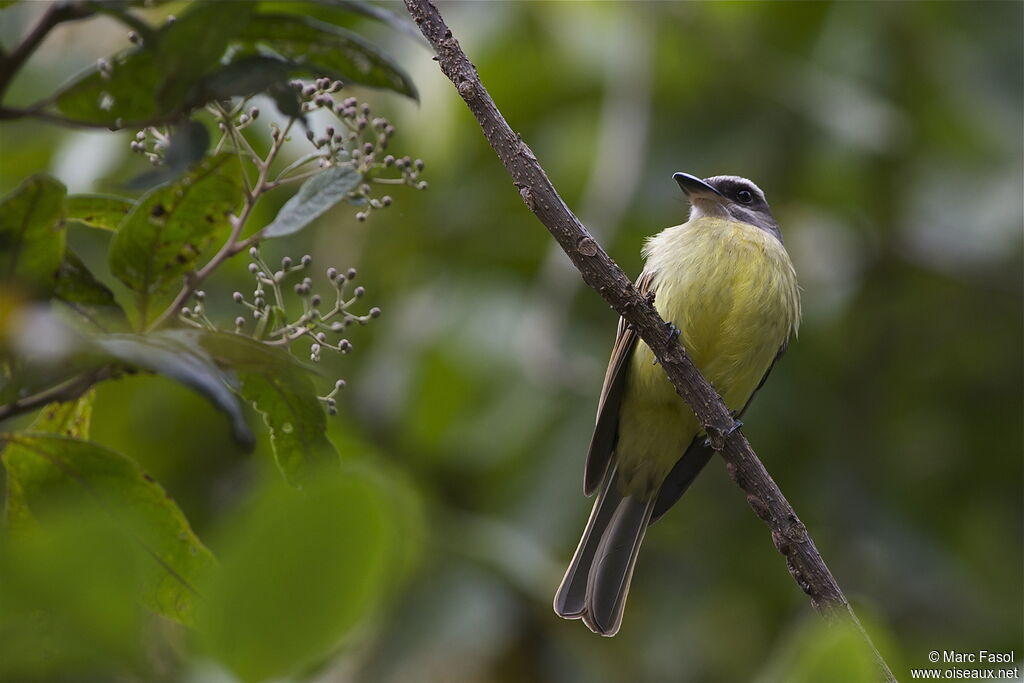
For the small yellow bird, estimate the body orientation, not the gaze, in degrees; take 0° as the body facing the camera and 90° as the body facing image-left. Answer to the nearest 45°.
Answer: approximately 0°
